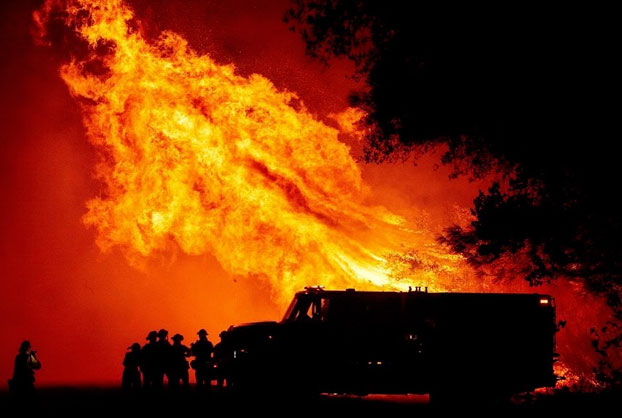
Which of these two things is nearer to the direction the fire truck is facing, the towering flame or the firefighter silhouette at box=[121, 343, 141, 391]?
the firefighter silhouette

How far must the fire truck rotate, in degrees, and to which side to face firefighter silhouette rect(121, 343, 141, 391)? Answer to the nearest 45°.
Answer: approximately 45° to its right

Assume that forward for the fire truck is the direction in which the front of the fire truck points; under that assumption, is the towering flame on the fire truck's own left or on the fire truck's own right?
on the fire truck's own right

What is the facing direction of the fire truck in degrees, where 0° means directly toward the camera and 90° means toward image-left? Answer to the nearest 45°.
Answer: approximately 90°

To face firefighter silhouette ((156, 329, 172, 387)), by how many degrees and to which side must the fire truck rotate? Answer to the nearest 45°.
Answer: approximately 45° to its right

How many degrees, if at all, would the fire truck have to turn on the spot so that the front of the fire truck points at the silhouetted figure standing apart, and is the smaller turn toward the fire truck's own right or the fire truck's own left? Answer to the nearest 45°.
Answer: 0° — it already faces them

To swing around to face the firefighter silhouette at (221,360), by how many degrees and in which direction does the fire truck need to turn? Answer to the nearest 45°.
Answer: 0° — it already faces them
